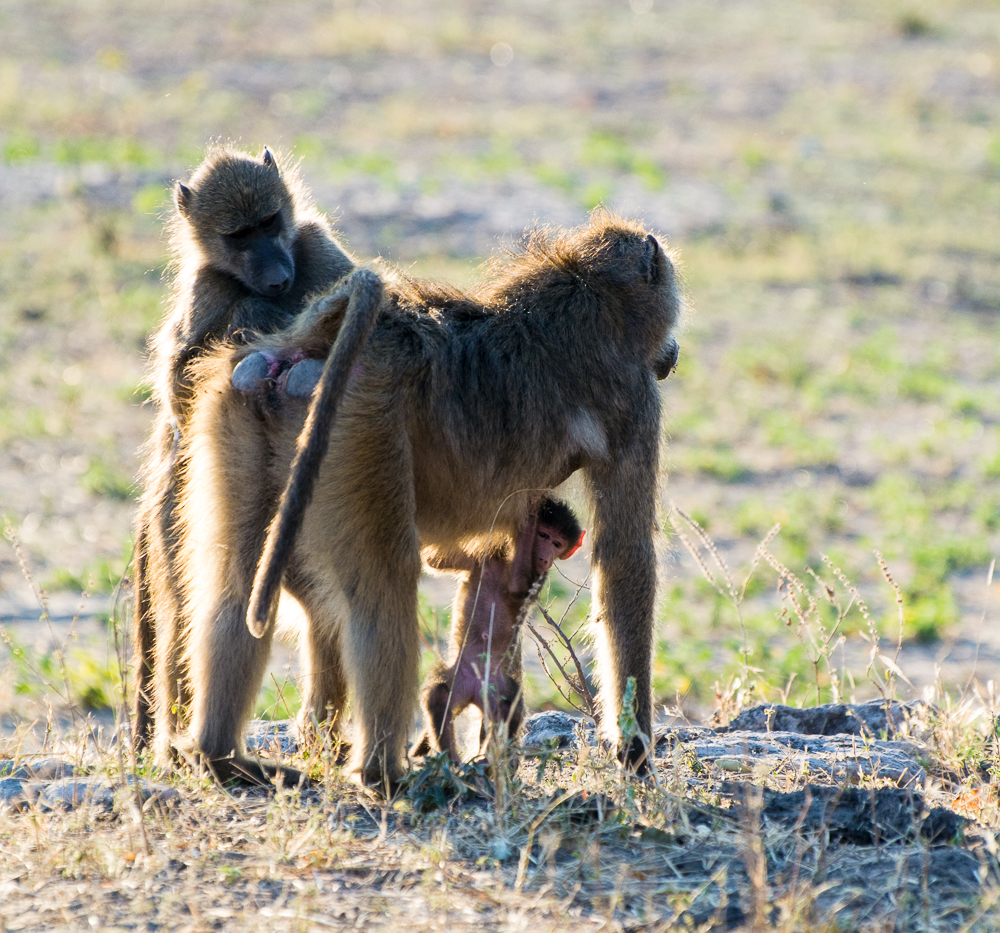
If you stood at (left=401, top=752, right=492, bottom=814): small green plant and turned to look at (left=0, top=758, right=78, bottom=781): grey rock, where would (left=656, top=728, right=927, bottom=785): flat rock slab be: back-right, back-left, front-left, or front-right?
back-right

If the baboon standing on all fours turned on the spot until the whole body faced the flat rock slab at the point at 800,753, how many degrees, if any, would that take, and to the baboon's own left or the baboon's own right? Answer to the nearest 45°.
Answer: approximately 45° to the baboon's own right

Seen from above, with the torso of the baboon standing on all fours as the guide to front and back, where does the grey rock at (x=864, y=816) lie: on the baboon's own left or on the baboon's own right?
on the baboon's own right

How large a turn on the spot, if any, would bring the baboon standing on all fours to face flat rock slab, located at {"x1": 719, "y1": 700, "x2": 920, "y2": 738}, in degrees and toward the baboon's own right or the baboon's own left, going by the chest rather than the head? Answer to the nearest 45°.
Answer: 0° — it already faces it

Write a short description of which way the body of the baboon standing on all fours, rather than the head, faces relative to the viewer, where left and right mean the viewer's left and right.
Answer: facing away from the viewer and to the right of the viewer

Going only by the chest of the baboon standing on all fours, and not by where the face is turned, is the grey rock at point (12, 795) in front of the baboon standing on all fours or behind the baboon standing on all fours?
behind
